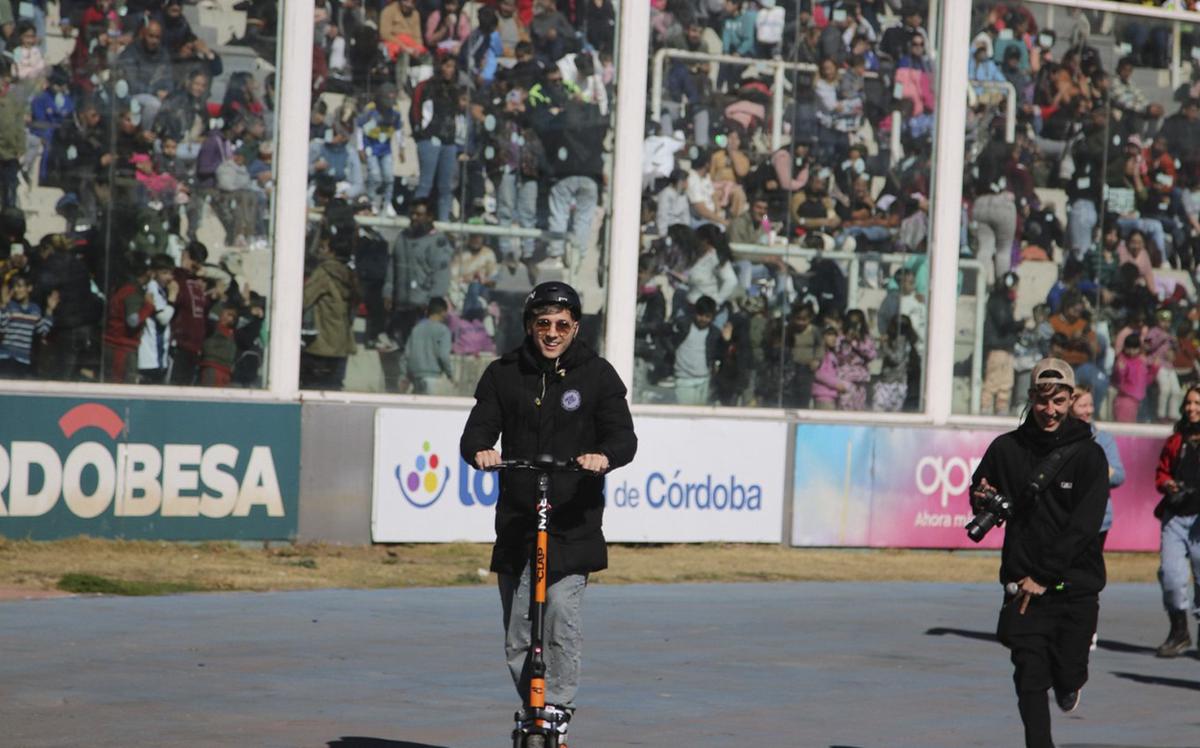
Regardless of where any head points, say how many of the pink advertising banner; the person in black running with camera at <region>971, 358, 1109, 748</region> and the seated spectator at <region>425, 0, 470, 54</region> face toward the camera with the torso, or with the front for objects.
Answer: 3

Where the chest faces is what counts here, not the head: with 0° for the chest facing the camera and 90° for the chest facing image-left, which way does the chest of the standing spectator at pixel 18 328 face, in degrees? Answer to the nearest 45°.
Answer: approximately 0°

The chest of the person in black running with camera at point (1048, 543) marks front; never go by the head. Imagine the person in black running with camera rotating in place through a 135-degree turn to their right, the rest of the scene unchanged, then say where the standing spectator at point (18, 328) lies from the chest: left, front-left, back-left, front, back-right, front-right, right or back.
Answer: front

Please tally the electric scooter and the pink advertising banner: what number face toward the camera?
2

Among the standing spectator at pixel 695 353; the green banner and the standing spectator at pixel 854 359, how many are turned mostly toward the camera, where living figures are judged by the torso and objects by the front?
3

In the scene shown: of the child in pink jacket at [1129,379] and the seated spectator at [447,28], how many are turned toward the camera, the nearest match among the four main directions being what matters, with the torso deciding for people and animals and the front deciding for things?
2

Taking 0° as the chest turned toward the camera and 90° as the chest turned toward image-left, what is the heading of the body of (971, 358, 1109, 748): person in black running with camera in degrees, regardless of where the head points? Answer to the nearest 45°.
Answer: approximately 0°

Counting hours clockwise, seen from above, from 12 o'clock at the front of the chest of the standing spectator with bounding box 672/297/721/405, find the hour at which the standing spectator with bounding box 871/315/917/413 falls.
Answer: the standing spectator with bounding box 871/315/917/413 is roughly at 8 o'clock from the standing spectator with bounding box 672/297/721/405.
